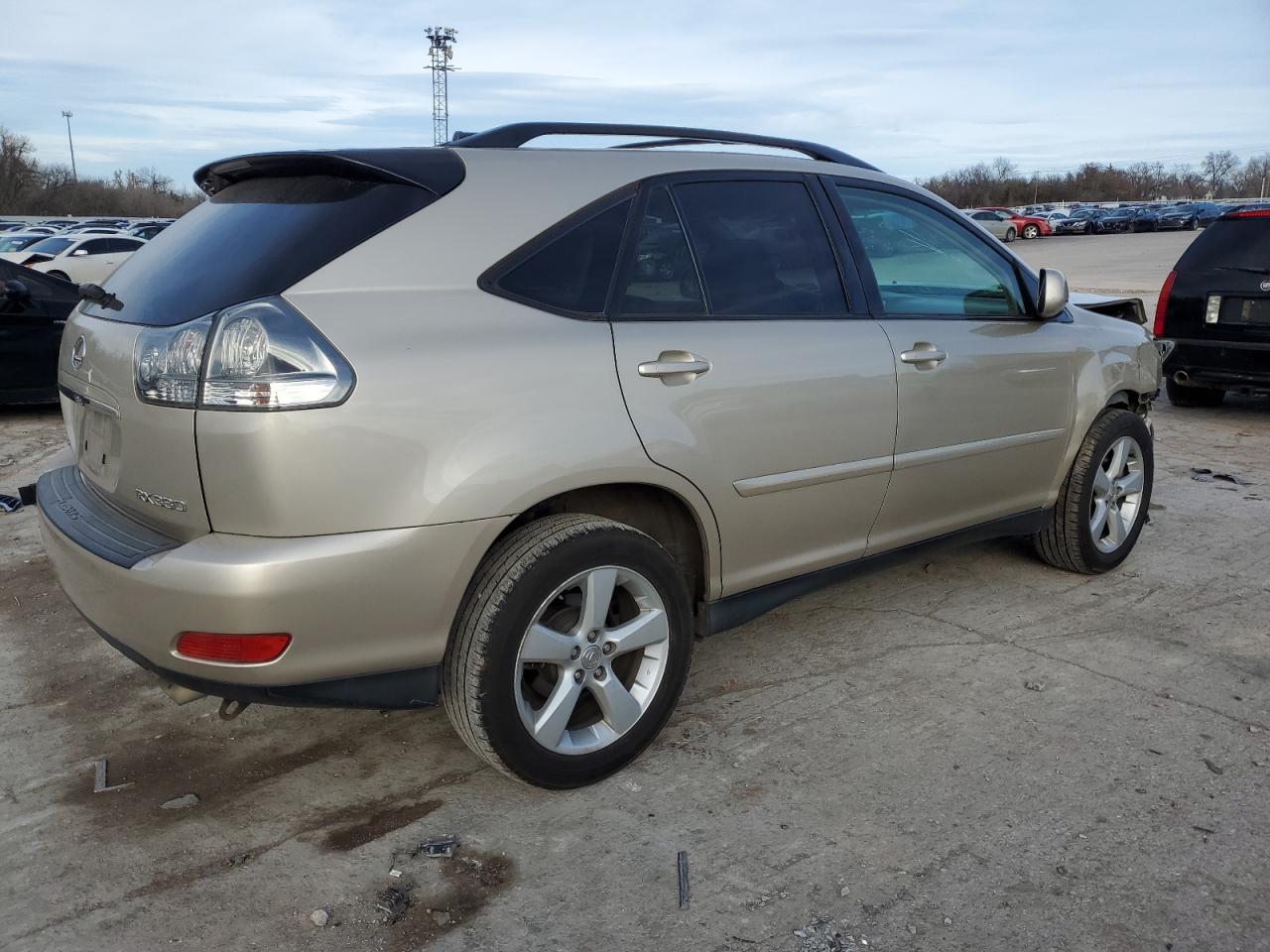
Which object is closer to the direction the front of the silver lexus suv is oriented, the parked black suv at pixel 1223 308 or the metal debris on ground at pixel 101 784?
the parked black suv

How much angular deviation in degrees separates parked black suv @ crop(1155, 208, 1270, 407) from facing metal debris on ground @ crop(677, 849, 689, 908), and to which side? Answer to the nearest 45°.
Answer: approximately 180°

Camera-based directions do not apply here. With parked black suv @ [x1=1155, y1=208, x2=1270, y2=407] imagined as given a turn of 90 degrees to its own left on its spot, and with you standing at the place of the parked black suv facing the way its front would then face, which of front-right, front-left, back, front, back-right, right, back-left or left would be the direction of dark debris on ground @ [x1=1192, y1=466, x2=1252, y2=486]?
left

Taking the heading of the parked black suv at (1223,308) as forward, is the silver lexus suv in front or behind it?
behind

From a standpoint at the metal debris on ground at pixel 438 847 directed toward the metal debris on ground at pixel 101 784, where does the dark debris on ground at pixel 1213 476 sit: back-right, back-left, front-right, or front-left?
back-right

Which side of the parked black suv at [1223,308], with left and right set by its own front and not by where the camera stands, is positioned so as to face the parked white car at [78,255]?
left

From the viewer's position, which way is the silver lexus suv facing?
facing away from the viewer and to the right of the viewer

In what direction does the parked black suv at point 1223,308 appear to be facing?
away from the camera

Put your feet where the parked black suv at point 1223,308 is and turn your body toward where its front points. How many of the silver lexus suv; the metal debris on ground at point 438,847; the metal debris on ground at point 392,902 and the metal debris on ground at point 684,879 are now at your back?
4

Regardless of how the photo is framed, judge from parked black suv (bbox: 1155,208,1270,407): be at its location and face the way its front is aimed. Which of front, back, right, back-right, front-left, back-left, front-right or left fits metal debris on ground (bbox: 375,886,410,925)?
back

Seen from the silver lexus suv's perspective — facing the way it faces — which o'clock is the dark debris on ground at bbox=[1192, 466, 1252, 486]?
The dark debris on ground is roughly at 12 o'clock from the silver lexus suv.
